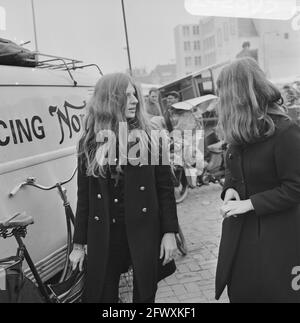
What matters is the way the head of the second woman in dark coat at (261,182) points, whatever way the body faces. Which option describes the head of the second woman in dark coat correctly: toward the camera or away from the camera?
away from the camera

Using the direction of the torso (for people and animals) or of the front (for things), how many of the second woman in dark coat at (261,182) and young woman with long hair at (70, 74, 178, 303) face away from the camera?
0

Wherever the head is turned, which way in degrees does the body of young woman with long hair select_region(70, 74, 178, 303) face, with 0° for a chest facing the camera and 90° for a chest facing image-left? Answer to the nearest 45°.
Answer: approximately 0°

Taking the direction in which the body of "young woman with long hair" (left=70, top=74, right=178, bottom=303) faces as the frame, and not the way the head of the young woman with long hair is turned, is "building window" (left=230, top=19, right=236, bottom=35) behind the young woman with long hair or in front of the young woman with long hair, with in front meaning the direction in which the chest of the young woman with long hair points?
behind

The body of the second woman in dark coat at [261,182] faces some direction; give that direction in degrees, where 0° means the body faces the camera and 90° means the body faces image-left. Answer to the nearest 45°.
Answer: approximately 45°
